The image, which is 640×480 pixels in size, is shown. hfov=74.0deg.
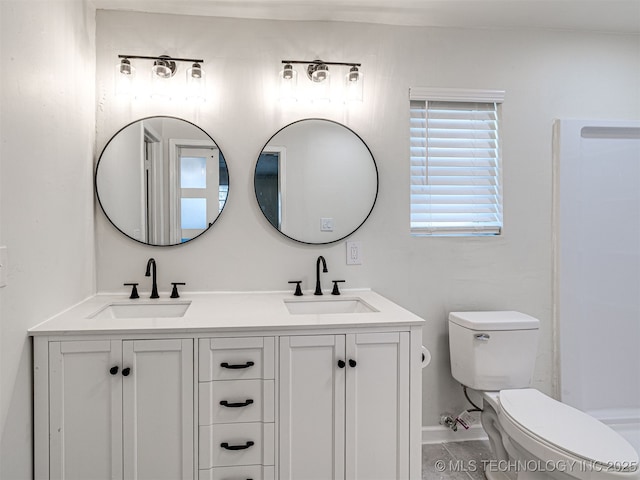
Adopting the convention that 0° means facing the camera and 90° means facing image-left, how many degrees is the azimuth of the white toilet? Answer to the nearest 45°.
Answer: approximately 315°

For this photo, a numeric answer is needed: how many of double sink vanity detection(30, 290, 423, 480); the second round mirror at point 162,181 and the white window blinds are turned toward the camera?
3

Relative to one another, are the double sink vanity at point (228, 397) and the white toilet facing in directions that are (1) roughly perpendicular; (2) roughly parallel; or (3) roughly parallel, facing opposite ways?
roughly parallel

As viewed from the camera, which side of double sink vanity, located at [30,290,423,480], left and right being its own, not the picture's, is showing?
front

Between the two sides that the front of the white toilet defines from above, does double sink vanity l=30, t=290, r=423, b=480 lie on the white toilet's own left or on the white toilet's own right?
on the white toilet's own right

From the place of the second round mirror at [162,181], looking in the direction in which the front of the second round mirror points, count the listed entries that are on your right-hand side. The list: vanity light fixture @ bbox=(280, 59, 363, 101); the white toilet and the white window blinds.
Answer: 0

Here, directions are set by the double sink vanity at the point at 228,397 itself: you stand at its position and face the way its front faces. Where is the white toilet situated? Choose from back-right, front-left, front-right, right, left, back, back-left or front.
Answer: left

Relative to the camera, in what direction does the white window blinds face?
facing the viewer

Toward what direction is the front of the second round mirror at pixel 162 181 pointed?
toward the camera

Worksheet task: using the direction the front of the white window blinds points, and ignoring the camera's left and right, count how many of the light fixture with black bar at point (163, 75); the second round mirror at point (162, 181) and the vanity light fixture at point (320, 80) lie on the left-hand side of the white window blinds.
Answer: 0
